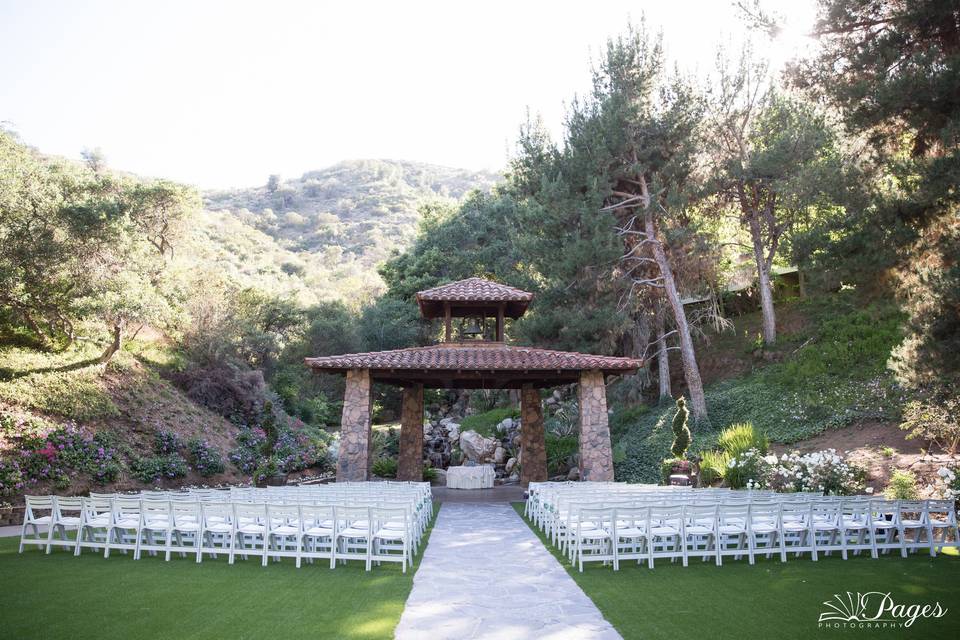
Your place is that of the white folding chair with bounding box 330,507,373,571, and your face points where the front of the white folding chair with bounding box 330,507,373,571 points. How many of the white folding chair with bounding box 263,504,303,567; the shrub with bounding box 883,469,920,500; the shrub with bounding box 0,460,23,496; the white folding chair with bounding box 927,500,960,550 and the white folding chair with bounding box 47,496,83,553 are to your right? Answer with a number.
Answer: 2

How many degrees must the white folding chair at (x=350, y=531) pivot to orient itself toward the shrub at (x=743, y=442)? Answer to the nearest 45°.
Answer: approximately 45° to its right

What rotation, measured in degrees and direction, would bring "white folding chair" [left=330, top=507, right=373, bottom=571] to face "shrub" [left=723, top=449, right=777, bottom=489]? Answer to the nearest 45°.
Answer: approximately 45° to its right

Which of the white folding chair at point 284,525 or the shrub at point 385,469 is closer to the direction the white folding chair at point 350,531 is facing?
the shrub

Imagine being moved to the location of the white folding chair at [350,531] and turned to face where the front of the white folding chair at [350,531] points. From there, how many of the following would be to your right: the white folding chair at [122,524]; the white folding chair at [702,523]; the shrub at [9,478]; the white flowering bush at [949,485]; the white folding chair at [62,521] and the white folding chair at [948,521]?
3

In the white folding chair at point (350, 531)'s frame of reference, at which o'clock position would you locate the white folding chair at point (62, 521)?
the white folding chair at point (62, 521) is roughly at 10 o'clock from the white folding chair at point (350, 531).

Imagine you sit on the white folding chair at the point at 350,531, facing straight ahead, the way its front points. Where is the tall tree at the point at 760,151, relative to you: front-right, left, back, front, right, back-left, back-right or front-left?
front-right

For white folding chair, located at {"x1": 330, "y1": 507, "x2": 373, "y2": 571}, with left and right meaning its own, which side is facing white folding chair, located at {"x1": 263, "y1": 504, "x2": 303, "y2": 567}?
left

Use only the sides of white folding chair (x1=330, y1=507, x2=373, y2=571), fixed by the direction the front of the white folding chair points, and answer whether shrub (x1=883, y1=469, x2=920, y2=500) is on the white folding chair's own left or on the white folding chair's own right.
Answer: on the white folding chair's own right

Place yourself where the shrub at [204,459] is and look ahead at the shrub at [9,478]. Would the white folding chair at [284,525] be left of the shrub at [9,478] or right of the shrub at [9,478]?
left

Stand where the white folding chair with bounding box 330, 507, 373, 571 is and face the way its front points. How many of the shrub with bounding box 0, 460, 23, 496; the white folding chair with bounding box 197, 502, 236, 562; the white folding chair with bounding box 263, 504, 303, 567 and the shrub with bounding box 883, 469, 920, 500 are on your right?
1

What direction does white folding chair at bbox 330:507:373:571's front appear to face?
away from the camera

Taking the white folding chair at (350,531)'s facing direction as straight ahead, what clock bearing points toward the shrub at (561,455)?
The shrub is roughly at 1 o'clock from the white folding chair.

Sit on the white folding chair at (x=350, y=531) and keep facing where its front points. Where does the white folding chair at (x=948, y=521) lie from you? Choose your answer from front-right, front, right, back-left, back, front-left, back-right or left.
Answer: right

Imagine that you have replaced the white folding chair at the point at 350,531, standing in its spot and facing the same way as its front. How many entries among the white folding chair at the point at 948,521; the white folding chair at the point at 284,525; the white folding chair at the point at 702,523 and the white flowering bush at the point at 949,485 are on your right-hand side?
3

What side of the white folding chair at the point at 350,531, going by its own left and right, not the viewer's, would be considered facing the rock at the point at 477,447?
front

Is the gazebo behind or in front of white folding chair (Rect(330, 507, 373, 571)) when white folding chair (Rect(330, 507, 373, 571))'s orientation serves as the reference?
in front

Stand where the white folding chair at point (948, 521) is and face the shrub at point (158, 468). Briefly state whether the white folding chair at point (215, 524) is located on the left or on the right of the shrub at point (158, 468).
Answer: left
